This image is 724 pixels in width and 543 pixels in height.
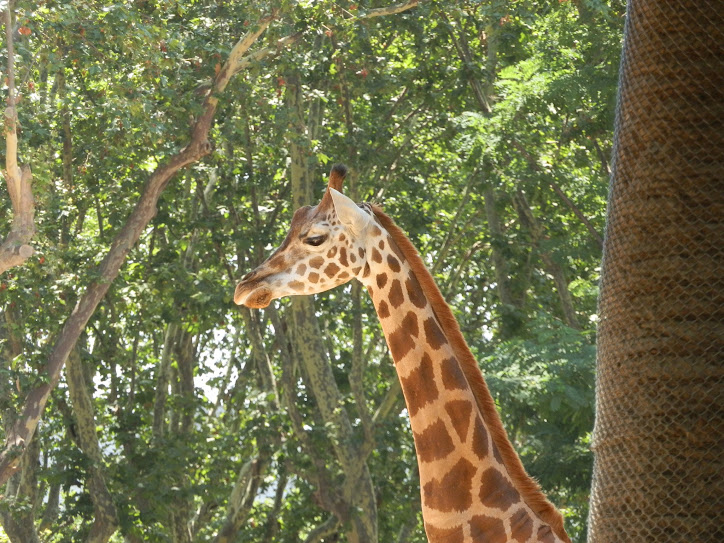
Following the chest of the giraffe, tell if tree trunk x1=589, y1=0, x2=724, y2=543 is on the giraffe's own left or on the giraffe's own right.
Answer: on the giraffe's own left

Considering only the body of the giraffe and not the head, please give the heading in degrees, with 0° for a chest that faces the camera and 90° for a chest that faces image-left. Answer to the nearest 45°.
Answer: approximately 90°
